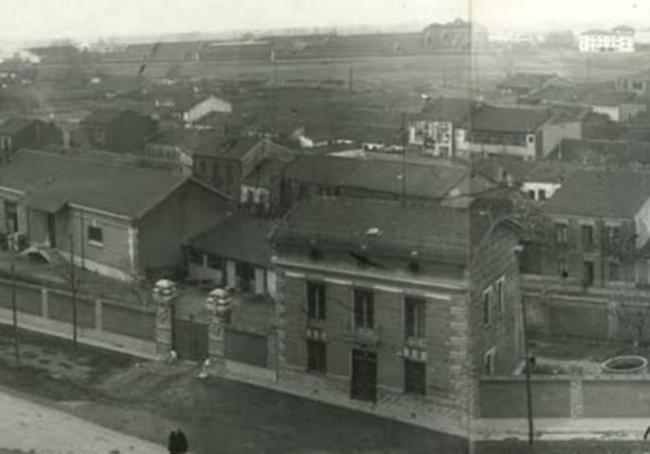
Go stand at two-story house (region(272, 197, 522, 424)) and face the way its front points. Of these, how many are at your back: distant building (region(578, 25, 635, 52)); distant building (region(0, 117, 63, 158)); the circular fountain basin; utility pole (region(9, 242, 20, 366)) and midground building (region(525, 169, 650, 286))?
3

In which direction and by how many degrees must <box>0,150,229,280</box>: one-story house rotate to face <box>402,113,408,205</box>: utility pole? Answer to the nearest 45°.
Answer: approximately 135° to its left

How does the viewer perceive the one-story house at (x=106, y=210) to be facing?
facing the viewer and to the left of the viewer

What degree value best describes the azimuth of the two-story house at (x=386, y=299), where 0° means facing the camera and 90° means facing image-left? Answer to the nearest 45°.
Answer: approximately 45°

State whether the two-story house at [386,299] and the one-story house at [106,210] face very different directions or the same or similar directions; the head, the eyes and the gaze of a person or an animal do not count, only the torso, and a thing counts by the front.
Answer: same or similar directions

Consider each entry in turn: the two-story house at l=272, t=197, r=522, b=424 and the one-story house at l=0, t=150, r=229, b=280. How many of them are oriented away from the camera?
0

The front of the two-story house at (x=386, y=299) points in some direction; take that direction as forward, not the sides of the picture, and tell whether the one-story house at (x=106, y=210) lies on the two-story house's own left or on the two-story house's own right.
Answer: on the two-story house's own right

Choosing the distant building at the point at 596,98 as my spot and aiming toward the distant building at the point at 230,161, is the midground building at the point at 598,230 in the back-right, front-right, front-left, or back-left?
front-left

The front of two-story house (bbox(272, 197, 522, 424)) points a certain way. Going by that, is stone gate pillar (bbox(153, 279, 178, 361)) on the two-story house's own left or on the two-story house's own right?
on the two-story house's own right
